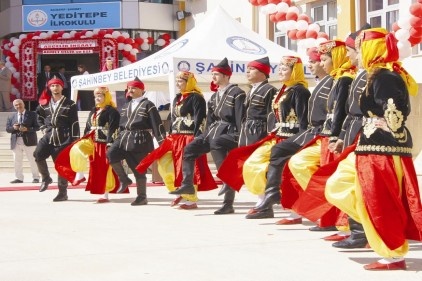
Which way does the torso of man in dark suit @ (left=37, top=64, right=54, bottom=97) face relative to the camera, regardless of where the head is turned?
toward the camera

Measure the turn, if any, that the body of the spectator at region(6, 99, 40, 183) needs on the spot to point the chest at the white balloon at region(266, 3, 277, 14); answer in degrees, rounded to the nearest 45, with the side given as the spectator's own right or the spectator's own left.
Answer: approximately 90° to the spectator's own left

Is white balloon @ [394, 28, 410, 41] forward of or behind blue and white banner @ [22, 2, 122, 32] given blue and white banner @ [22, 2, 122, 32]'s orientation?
forward

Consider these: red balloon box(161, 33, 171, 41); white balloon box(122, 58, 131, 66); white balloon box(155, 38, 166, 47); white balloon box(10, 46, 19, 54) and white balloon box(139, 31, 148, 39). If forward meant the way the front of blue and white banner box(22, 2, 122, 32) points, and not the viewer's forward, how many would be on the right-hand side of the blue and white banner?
1

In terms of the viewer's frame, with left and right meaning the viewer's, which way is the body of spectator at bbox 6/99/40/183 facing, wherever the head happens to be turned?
facing the viewer

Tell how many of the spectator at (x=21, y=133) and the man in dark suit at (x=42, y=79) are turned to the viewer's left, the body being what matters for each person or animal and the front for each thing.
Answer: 0

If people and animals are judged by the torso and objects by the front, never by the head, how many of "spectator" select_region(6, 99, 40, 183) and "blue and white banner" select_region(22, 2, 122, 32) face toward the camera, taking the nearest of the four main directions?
2
